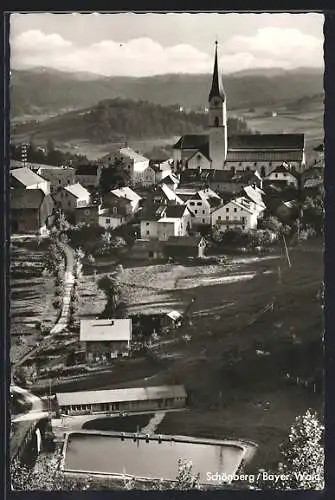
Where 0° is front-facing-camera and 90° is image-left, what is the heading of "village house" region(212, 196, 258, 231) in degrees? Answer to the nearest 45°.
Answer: approximately 0°

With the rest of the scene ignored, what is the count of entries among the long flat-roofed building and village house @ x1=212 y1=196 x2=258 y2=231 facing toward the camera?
2

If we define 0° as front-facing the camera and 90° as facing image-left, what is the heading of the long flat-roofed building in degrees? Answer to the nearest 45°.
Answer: approximately 0°

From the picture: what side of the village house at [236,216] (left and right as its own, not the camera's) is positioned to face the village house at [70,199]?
right
